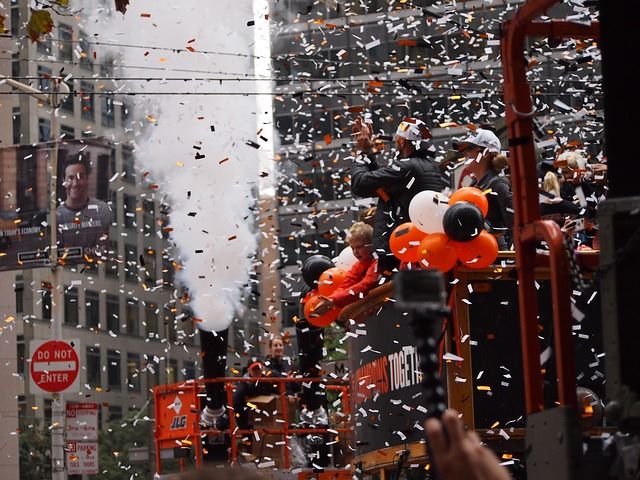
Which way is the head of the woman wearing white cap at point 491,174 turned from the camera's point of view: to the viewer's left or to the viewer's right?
to the viewer's left

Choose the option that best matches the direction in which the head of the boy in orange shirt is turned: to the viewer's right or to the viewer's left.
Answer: to the viewer's left

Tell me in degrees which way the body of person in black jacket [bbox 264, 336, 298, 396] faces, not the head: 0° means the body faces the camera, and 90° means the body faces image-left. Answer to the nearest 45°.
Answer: approximately 0°

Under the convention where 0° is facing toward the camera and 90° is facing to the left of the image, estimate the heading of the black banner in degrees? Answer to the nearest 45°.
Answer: approximately 45°

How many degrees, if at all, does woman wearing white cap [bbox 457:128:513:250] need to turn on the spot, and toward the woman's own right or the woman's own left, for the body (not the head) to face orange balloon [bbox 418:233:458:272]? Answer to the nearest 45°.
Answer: approximately 90° to the woman's own left

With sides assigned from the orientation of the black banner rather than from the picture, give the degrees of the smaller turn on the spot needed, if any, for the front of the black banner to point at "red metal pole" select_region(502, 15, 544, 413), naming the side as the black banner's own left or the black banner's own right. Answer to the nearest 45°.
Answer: approximately 45° to the black banner's own left
